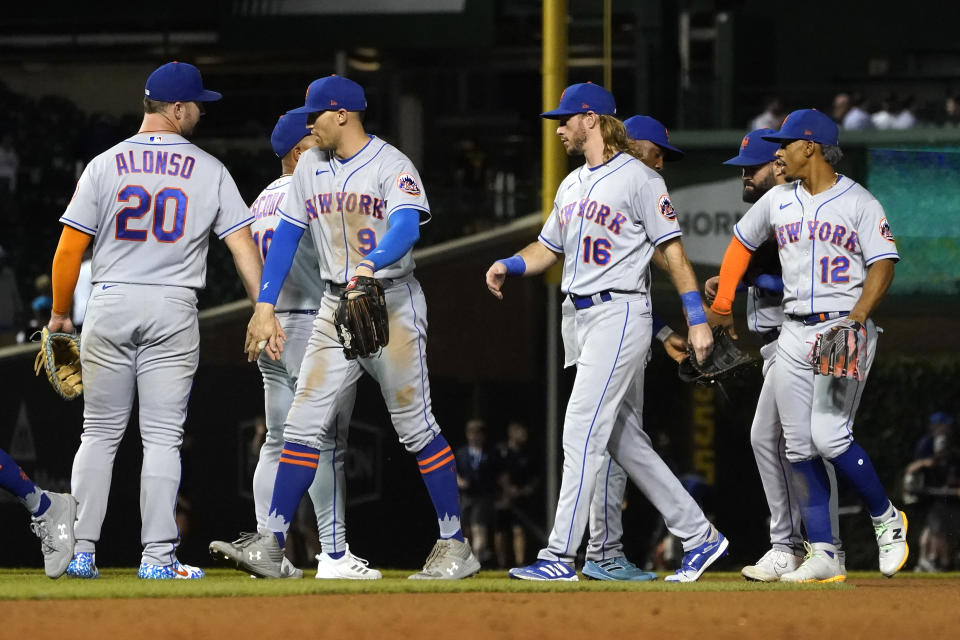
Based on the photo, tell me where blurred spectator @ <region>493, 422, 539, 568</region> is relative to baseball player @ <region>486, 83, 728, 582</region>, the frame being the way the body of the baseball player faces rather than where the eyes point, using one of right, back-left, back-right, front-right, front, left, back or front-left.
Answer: back-right

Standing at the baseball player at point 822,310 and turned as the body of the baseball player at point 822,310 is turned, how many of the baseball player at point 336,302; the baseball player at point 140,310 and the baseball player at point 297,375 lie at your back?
0

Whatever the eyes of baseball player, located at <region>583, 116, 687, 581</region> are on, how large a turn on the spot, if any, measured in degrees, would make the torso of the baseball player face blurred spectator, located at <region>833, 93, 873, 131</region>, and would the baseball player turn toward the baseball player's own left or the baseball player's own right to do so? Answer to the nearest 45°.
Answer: approximately 90° to the baseball player's own left

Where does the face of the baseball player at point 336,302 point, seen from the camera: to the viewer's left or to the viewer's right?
to the viewer's left

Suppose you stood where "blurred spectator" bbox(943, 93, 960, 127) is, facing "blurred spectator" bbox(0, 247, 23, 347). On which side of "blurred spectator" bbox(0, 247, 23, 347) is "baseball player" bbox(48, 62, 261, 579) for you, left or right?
left

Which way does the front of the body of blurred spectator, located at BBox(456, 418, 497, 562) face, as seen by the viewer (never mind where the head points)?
toward the camera

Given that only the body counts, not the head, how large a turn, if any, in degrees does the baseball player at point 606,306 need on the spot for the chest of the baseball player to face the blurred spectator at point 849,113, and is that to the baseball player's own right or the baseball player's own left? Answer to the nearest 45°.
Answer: approximately 135° to the baseball player's own right

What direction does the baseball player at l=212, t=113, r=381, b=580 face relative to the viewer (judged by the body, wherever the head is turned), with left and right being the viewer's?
facing away from the viewer and to the right of the viewer

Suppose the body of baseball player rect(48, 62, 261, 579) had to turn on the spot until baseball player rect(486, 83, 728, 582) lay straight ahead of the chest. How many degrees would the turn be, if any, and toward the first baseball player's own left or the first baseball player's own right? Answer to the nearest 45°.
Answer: approximately 90° to the first baseball player's own right

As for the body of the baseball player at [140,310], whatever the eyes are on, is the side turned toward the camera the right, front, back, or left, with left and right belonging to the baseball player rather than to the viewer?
back

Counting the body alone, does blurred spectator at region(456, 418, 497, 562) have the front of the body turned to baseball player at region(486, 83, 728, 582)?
yes

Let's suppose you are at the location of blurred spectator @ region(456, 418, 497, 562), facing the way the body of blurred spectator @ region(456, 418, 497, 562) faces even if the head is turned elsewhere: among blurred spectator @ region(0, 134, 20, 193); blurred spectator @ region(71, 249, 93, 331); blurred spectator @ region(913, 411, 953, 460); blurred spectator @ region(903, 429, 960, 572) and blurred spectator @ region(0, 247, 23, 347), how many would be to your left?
2

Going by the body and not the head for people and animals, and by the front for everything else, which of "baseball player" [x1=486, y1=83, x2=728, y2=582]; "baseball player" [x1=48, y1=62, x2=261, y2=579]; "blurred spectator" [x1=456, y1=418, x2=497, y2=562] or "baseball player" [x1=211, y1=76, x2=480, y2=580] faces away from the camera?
"baseball player" [x1=48, y1=62, x2=261, y2=579]

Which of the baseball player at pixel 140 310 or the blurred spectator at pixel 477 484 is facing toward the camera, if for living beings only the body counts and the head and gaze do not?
the blurred spectator

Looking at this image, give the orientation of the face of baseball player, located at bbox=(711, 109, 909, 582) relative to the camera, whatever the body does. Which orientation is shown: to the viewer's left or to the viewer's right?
to the viewer's left

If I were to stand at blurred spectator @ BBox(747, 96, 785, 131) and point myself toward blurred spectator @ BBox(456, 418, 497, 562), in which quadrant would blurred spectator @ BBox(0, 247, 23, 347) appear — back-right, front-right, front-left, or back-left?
front-right

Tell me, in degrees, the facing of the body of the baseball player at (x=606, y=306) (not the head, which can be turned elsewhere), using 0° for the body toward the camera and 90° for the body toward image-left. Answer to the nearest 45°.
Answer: approximately 45°
